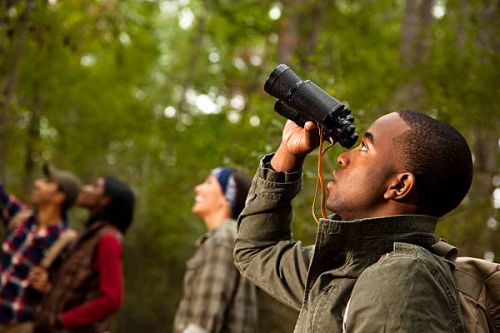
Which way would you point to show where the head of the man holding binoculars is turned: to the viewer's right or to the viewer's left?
to the viewer's left

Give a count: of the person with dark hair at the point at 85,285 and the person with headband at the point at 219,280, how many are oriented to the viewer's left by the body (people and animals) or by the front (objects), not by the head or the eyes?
2

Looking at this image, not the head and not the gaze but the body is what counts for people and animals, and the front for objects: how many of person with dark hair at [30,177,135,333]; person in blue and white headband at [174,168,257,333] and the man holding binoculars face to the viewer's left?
3

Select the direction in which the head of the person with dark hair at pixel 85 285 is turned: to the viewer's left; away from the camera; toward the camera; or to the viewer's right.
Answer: to the viewer's left

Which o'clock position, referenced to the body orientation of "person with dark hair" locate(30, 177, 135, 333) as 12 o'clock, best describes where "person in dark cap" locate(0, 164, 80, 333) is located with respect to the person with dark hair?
The person in dark cap is roughly at 2 o'clock from the person with dark hair.

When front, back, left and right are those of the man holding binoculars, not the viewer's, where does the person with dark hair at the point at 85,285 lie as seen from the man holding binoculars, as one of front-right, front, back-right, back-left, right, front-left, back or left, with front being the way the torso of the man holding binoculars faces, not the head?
front-right

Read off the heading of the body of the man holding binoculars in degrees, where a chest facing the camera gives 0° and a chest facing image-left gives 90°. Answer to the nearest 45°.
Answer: approximately 90°

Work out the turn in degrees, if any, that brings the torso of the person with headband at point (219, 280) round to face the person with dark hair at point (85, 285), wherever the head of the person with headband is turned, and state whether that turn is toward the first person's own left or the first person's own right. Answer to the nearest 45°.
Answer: approximately 45° to the first person's own right

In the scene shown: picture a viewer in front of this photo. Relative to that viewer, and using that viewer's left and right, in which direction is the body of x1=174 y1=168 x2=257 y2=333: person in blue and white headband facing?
facing to the left of the viewer

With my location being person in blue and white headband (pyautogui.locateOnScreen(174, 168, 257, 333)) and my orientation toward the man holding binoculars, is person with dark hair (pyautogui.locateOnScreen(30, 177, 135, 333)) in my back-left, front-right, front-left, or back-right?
back-right

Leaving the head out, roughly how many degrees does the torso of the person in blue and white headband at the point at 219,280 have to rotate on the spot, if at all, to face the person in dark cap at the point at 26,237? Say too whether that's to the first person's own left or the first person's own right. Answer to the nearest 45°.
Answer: approximately 45° to the first person's own right

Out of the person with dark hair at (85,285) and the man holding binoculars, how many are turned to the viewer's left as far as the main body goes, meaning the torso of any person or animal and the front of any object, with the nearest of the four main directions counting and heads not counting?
2

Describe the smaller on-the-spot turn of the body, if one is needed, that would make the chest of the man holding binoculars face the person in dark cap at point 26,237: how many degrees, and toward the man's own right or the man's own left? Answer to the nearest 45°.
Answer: approximately 45° to the man's own right

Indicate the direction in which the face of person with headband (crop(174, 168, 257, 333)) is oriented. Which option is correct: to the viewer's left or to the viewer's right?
to the viewer's left

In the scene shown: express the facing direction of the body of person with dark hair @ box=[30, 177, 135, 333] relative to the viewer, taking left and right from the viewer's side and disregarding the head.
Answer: facing to the left of the viewer
